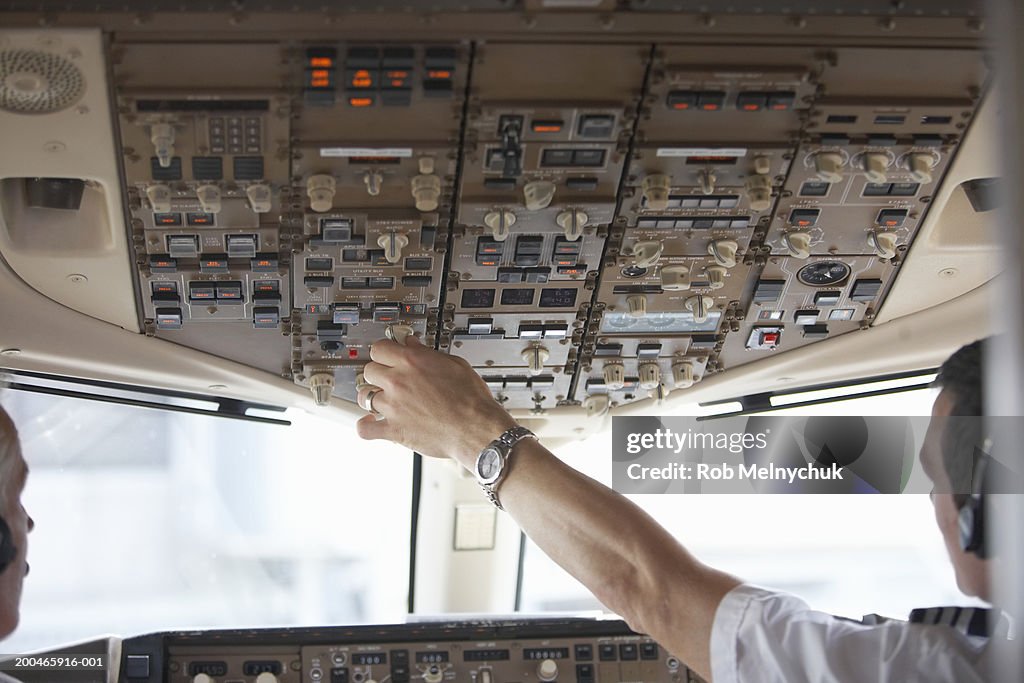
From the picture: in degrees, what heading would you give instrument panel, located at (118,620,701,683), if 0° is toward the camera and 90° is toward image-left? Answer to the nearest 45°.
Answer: approximately 0°
